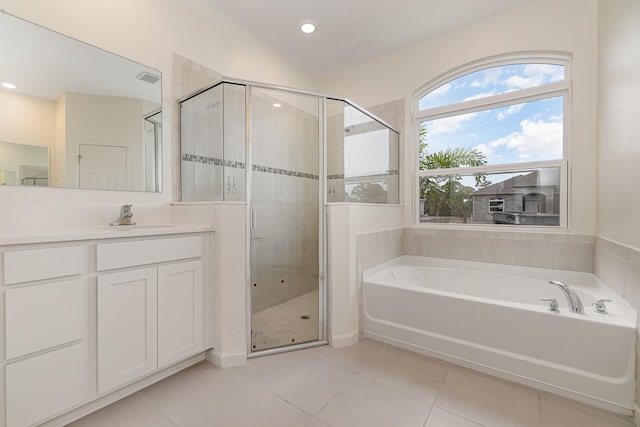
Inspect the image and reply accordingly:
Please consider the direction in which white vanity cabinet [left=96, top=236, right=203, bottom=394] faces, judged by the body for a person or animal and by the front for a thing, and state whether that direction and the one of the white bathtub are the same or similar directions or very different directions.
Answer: very different directions

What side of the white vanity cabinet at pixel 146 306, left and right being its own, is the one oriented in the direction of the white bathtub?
front

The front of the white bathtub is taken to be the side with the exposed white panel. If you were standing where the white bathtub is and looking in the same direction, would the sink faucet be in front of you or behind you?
in front

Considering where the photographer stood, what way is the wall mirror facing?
facing the viewer and to the right of the viewer

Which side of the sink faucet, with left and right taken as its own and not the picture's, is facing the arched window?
front

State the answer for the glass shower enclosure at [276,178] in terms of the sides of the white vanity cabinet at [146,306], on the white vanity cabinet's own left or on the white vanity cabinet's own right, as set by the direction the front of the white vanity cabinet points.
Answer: on the white vanity cabinet's own left

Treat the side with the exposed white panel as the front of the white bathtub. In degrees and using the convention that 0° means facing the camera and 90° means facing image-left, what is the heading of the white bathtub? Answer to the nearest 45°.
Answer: approximately 45°

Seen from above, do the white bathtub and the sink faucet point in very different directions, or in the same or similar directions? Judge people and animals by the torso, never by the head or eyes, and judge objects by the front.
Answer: very different directions

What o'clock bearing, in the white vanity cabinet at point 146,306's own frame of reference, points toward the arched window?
The arched window is roughly at 11 o'clock from the white vanity cabinet.
